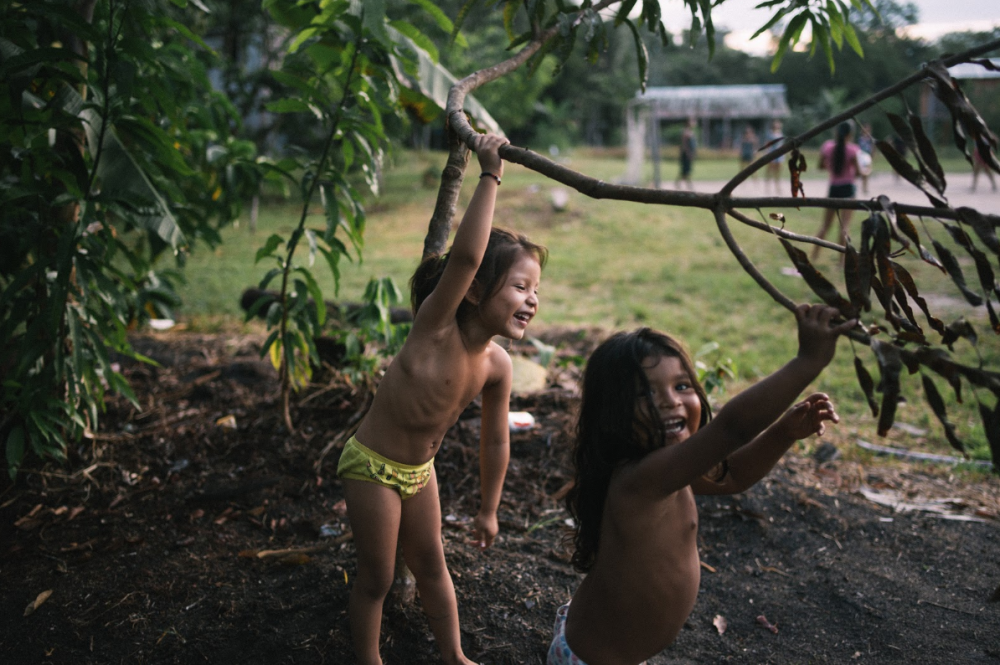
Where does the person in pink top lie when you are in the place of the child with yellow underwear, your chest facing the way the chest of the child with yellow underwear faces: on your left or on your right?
on your left

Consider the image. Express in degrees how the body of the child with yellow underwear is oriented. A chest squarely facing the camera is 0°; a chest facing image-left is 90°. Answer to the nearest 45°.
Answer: approximately 315°
